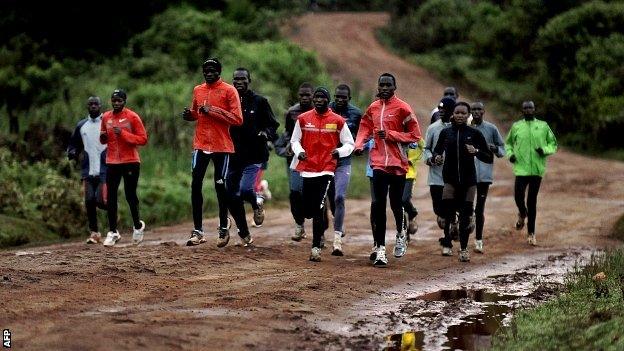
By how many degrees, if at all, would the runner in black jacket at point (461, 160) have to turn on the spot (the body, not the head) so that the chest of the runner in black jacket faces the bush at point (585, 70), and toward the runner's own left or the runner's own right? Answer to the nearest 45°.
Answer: approximately 180°

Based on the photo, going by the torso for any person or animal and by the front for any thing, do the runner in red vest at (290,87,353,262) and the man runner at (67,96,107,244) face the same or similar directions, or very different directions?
same or similar directions

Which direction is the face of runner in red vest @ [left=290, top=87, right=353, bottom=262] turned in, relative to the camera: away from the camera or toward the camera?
toward the camera

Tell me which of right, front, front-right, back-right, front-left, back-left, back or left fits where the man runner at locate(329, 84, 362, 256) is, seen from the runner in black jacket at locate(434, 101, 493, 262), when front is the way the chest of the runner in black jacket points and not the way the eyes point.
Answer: right

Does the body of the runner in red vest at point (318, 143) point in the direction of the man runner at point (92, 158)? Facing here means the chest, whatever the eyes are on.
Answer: no

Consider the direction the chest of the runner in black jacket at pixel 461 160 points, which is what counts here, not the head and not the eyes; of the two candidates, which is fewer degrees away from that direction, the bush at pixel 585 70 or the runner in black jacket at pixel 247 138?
the runner in black jacket

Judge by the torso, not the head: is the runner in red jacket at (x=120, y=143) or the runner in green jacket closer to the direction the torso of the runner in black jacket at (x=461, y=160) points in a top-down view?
the runner in red jacket

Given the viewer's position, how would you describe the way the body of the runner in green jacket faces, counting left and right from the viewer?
facing the viewer

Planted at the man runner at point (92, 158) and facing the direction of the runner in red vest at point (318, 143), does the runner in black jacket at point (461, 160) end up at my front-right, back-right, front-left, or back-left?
front-left

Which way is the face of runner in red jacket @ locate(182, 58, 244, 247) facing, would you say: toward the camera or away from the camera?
toward the camera

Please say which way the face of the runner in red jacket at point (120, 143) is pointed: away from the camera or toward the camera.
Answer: toward the camera

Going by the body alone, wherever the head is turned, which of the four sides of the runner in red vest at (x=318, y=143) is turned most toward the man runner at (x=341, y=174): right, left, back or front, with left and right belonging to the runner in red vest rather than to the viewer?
back

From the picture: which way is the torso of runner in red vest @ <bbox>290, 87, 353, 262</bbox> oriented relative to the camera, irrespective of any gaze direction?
toward the camera

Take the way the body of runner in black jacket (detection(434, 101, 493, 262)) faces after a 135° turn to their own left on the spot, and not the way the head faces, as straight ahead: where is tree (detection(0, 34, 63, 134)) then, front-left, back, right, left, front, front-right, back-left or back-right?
left

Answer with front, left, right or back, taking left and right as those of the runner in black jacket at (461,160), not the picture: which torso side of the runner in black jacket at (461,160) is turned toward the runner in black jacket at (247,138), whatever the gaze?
right

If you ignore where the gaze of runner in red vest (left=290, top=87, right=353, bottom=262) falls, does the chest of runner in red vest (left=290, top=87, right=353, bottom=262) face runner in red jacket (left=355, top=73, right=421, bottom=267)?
no

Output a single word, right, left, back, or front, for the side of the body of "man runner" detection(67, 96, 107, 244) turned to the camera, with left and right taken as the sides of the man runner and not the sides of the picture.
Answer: front
